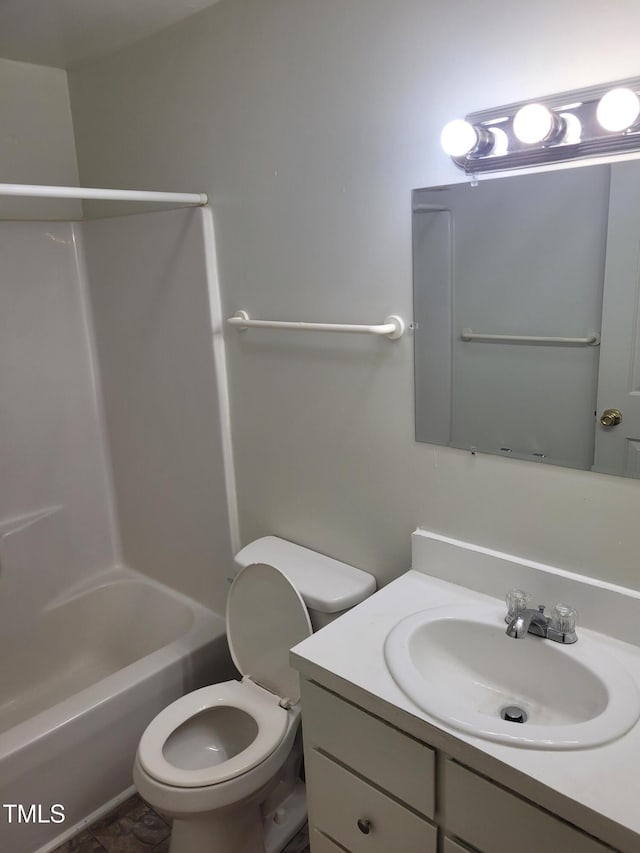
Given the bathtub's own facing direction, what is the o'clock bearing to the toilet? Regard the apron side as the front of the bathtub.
The toilet is roughly at 12 o'clock from the bathtub.

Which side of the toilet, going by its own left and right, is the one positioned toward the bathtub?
right

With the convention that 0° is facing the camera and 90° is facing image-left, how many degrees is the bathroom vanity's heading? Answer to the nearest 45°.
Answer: approximately 45°

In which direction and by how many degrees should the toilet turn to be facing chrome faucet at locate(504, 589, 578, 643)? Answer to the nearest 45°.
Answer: approximately 90° to its left
